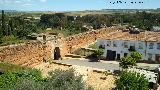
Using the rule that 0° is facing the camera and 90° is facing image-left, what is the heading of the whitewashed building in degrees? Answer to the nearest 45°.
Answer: approximately 0°

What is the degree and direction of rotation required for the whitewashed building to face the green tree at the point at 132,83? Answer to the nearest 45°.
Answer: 0° — it already faces it

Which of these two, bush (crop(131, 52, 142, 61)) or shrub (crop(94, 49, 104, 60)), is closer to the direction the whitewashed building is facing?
the bush

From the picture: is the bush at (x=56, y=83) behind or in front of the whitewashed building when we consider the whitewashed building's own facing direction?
in front

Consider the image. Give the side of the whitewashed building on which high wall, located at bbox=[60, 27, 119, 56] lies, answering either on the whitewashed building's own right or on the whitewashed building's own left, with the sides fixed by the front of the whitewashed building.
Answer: on the whitewashed building's own right

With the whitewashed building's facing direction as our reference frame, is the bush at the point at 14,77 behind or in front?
in front

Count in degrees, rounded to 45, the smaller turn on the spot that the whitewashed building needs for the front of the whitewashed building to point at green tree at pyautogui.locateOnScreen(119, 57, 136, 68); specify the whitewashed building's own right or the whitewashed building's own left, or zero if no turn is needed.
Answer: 0° — it already faces it

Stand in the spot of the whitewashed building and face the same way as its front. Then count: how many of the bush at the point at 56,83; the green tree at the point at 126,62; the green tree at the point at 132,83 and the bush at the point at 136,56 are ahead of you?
4
